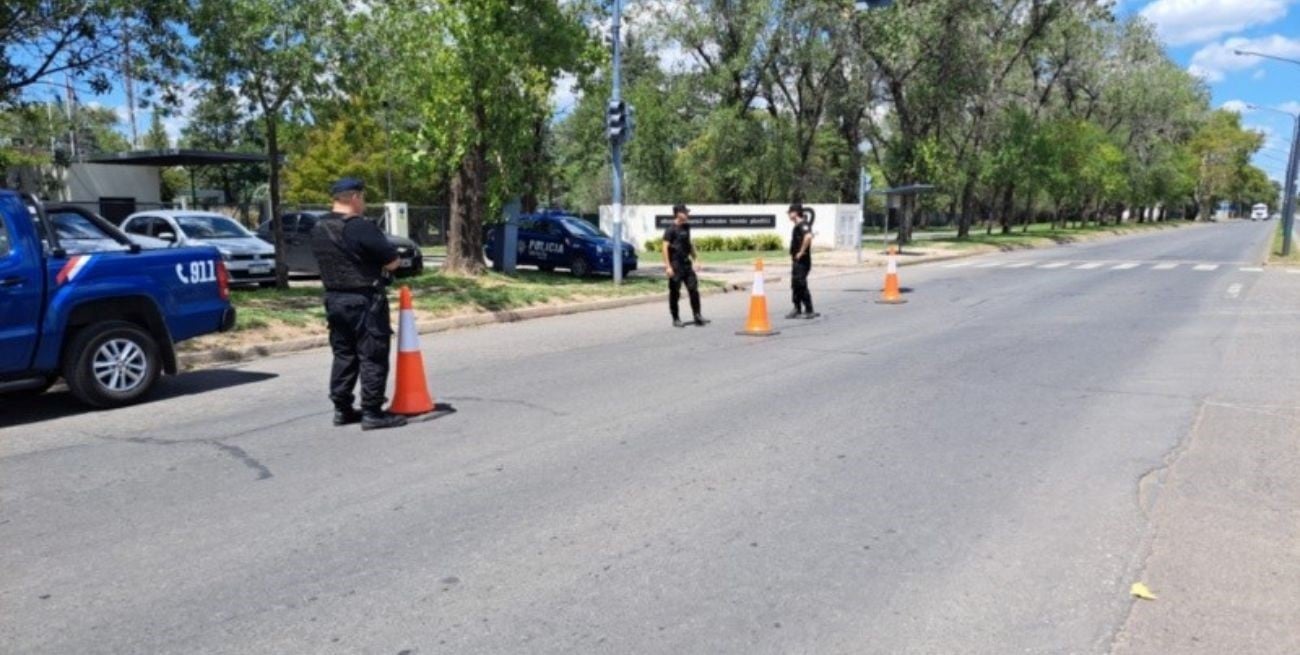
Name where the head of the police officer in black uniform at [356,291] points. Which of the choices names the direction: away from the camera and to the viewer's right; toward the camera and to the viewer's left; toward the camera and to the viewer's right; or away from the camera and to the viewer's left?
away from the camera and to the viewer's right

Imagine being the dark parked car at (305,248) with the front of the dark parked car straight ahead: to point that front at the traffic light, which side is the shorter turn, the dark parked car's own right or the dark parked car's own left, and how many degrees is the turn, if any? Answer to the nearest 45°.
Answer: approximately 45° to the dark parked car's own right

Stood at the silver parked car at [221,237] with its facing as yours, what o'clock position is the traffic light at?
The traffic light is roughly at 11 o'clock from the silver parked car.

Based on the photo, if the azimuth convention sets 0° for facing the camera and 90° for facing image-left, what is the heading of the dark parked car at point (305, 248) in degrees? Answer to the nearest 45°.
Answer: approximately 270°

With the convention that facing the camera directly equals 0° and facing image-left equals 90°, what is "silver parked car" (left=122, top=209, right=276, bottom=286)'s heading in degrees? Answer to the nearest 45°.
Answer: approximately 315°

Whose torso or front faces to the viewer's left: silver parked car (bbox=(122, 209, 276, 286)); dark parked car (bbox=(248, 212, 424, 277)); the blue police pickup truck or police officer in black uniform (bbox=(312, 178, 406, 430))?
the blue police pickup truck

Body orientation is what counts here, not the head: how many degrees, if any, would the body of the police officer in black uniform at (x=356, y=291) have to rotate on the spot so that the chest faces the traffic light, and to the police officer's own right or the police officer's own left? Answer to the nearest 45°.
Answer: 0° — they already face it

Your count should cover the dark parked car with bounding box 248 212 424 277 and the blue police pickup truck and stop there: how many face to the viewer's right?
1

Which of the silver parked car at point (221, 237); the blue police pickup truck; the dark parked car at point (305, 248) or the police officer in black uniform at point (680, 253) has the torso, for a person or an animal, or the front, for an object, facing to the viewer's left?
the blue police pickup truck

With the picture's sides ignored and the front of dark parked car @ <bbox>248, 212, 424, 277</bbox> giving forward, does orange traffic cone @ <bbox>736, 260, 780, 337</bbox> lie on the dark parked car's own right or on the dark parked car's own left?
on the dark parked car's own right

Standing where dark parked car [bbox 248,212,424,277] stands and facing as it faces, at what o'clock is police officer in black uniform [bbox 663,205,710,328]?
The police officer in black uniform is roughly at 2 o'clock from the dark parked car.

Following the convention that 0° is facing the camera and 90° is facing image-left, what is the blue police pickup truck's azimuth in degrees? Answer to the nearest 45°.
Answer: approximately 90°

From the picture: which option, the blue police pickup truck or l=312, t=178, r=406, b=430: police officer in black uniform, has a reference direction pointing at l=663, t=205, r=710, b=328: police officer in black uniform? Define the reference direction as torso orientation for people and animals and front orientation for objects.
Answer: l=312, t=178, r=406, b=430: police officer in black uniform
